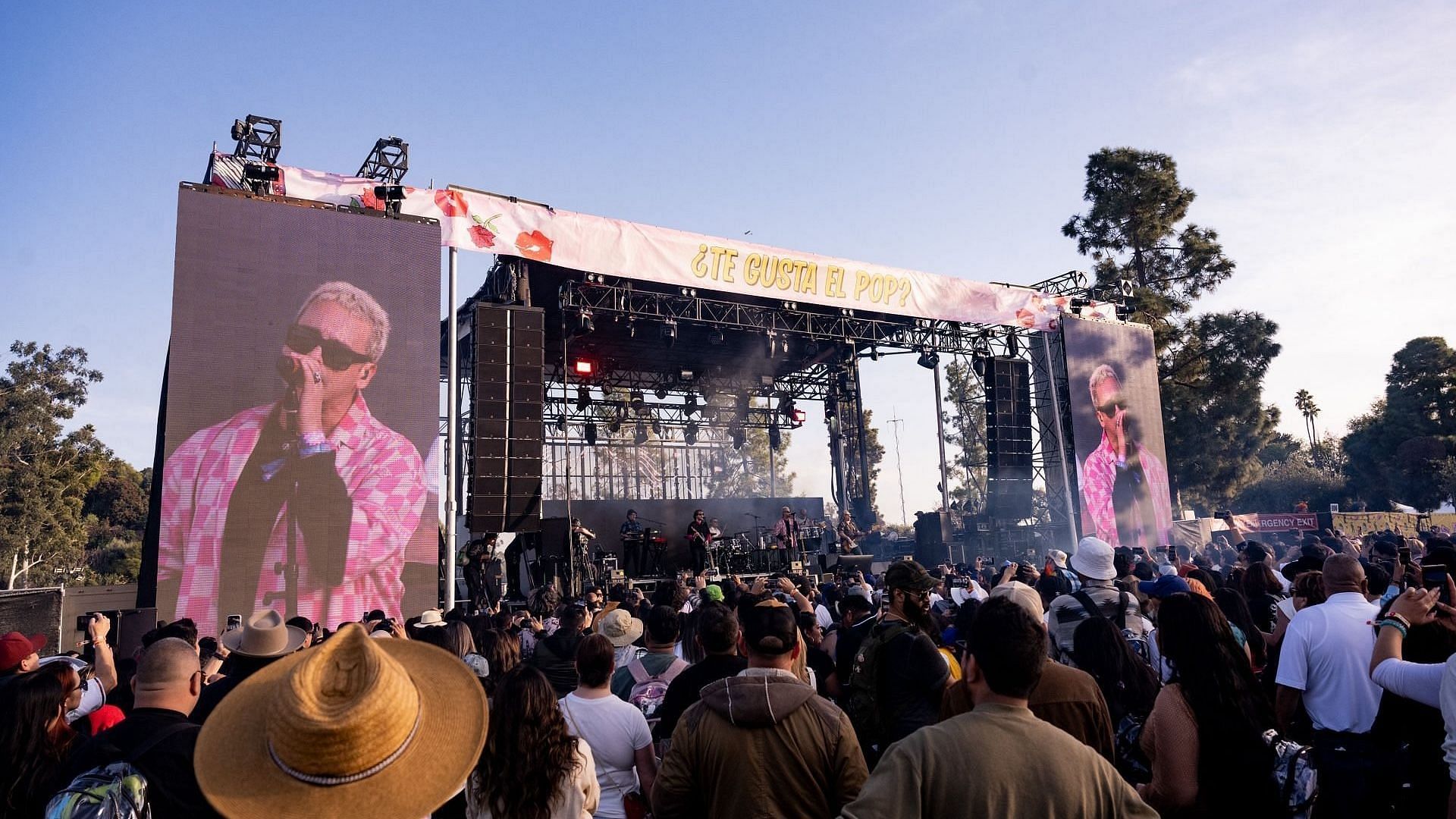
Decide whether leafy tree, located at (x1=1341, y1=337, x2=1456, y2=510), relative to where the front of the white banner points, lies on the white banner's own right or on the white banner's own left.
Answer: on the white banner's own left

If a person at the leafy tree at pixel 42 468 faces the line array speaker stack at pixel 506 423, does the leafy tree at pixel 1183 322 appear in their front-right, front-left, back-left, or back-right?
front-left

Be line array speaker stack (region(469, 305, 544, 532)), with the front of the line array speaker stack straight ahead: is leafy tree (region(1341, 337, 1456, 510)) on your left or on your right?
on your left

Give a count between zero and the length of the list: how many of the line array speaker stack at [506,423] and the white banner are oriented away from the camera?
0

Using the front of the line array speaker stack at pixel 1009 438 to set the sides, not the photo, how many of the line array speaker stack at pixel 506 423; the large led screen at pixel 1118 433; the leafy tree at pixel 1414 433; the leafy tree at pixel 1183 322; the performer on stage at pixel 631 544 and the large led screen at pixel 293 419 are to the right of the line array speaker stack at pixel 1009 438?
3

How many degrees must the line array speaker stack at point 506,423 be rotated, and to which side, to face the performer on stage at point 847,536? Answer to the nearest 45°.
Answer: approximately 135° to its left

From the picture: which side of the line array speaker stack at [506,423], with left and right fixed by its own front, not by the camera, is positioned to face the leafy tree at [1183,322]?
left

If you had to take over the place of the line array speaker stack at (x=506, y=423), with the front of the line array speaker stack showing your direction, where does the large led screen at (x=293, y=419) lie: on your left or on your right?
on your right

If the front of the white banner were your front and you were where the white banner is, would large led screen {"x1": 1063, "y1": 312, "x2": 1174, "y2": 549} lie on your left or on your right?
on your left

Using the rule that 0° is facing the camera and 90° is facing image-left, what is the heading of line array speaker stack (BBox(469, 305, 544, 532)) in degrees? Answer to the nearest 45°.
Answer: approximately 0°

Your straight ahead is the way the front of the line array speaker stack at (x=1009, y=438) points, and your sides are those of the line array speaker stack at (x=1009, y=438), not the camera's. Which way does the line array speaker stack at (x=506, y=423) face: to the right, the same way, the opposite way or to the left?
the same way

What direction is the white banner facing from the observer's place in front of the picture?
facing the viewer and to the right of the viewer

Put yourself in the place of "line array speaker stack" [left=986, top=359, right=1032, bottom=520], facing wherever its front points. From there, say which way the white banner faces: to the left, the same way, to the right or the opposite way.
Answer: the same way
